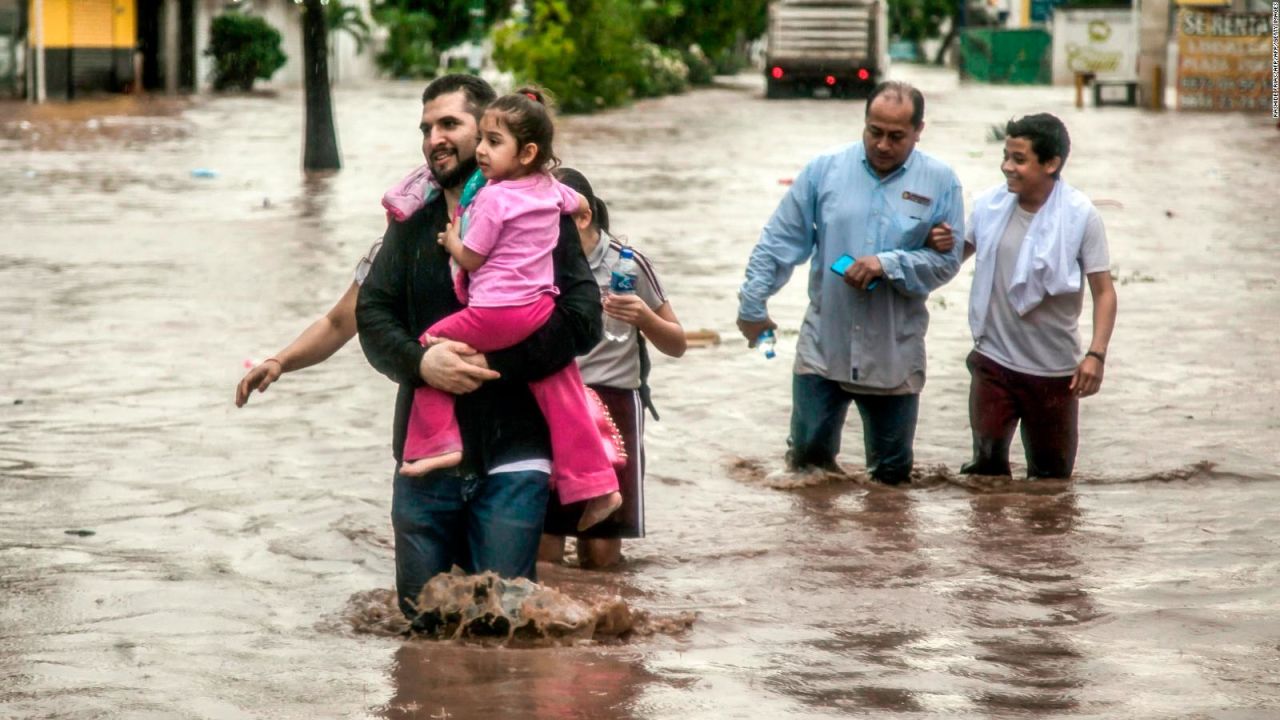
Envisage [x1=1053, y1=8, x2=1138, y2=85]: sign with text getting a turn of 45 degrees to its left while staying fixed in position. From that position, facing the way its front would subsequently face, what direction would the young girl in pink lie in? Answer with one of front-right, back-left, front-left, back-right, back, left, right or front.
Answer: front-right

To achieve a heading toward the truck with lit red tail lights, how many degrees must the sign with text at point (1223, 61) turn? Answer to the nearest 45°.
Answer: approximately 135° to its right

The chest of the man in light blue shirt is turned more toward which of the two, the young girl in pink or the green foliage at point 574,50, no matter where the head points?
the young girl in pink

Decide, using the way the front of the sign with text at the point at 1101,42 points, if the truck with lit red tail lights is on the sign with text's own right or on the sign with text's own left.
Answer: on the sign with text's own right

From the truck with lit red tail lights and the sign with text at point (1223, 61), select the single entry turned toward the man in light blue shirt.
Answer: the sign with text

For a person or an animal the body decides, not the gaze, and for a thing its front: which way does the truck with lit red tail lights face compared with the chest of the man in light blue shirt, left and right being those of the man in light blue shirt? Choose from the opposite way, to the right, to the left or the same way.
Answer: the opposite way

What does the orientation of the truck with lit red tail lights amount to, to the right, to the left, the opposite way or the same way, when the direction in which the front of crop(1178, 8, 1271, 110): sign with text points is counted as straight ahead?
the opposite way

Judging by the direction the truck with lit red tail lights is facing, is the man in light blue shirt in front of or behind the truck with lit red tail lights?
behind

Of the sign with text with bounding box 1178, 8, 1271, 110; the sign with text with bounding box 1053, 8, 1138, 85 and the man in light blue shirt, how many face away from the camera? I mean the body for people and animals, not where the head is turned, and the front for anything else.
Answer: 0

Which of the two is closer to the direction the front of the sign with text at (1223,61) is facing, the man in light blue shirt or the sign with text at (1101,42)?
the man in light blue shirt

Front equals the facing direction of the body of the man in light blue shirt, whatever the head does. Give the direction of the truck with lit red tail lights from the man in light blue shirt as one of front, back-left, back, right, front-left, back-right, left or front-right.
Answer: back

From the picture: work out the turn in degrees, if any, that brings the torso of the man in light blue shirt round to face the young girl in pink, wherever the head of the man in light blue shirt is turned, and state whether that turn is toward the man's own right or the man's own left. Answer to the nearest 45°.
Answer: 0° — they already face them

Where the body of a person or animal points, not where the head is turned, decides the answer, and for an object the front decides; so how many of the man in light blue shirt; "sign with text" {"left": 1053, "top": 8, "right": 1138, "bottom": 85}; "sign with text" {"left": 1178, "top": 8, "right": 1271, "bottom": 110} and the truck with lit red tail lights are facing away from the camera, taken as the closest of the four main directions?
1

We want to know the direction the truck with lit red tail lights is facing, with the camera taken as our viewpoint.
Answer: facing away from the viewer
